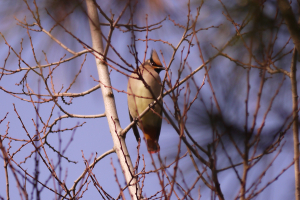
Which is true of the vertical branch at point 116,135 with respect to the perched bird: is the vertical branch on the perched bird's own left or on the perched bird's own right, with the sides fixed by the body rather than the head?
on the perched bird's own right

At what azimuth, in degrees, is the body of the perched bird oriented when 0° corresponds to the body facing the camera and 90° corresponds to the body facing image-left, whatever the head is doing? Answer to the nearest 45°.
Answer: approximately 315°
